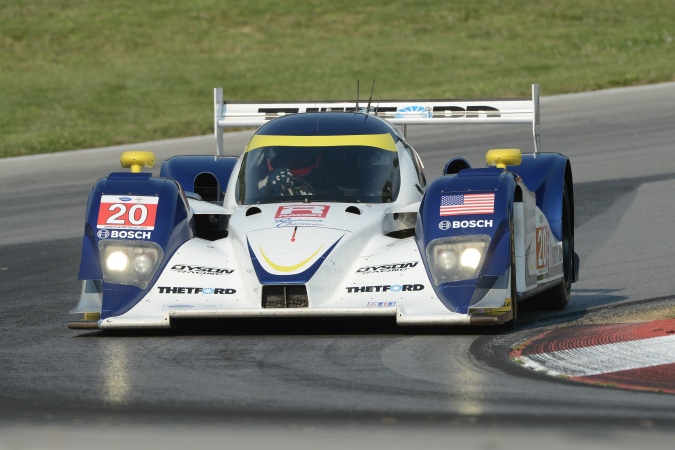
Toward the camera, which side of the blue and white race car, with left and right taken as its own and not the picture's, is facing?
front
